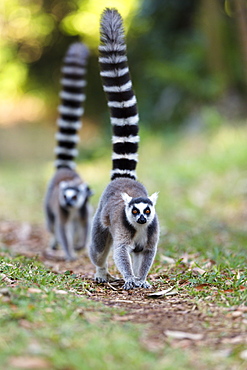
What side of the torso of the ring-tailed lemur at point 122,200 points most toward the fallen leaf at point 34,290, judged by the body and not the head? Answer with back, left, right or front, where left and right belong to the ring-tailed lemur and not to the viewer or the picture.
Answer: right

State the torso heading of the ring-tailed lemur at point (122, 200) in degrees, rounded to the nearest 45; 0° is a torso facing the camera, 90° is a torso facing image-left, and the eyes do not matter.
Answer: approximately 315°

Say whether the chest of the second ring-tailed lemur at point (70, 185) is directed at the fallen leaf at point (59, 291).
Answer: yes

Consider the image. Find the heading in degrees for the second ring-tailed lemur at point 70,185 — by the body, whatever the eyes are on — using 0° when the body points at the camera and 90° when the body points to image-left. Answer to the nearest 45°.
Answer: approximately 0°

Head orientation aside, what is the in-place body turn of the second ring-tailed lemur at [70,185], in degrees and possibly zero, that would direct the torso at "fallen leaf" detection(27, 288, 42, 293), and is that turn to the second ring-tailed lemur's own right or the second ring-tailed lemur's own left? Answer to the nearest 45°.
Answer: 0° — it already faces it
